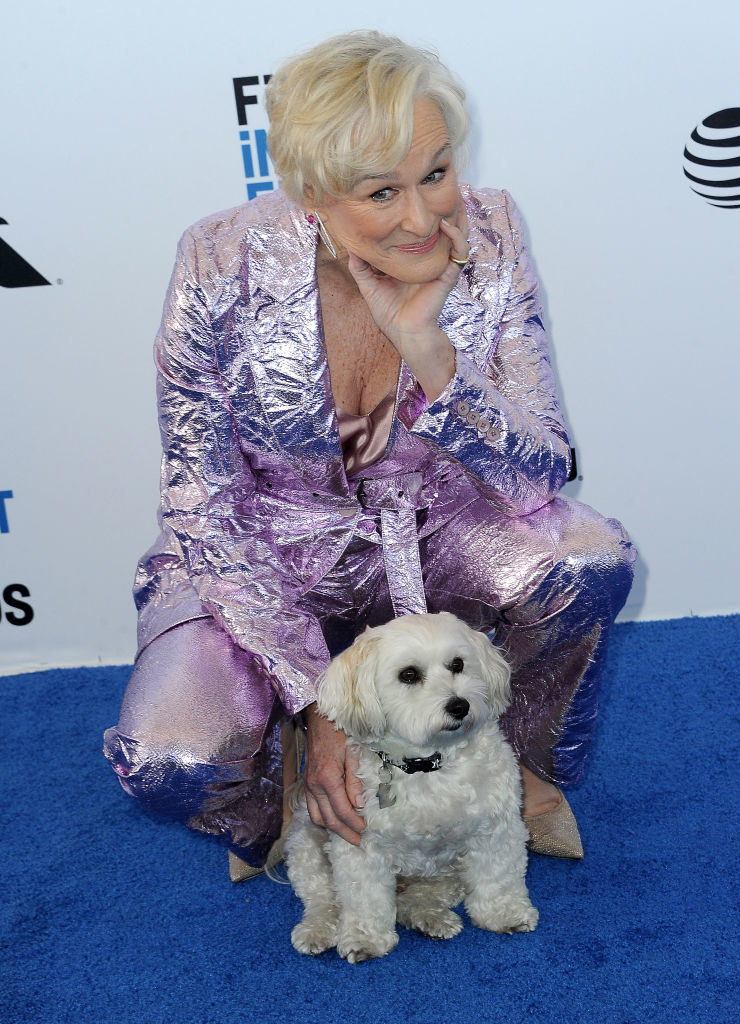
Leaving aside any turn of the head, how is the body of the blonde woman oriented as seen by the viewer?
toward the camera
